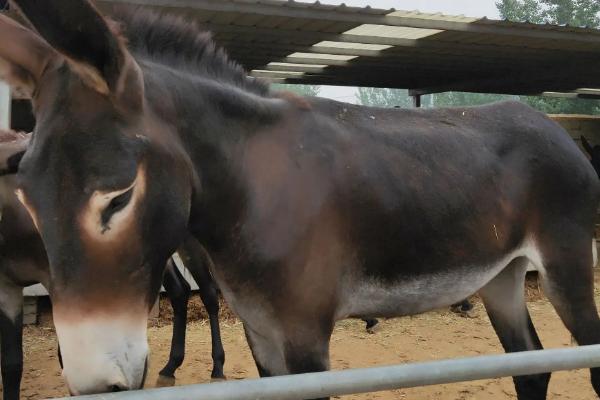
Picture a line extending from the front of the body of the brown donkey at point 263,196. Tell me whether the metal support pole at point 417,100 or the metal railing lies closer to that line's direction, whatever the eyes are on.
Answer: the metal railing

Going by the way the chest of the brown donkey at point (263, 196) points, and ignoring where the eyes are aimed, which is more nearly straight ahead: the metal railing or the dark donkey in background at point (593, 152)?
the metal railing

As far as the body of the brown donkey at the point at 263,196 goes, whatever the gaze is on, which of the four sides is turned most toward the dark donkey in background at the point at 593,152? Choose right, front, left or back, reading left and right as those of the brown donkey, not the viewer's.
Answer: back

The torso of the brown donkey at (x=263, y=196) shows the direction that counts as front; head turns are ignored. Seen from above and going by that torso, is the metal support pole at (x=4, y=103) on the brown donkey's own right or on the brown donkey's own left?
on the brown donkey's own right

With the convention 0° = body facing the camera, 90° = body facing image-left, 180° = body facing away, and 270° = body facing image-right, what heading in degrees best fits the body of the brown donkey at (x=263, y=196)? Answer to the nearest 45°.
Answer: approximately 45°

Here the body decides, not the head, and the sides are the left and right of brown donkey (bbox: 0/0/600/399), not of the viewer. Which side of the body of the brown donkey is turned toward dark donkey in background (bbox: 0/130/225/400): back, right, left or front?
right

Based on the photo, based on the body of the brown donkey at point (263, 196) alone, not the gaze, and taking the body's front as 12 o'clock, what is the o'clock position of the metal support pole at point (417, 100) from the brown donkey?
The metal support pole is roughly at 5 o'clock from the brown donkey.
